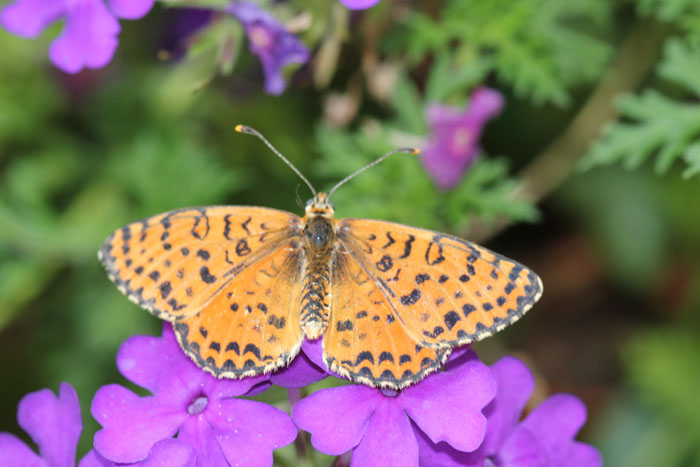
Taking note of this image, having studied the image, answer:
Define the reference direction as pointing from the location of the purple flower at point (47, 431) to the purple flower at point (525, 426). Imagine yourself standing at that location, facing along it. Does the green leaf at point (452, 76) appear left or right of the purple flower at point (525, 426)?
left

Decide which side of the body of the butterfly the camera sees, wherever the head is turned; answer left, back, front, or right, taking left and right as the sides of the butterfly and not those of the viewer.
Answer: back

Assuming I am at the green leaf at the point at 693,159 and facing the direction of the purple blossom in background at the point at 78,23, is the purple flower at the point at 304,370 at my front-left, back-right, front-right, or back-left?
front-left

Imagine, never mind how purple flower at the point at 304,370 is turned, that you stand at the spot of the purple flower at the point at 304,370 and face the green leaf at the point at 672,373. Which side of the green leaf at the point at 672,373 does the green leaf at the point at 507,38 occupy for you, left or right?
left

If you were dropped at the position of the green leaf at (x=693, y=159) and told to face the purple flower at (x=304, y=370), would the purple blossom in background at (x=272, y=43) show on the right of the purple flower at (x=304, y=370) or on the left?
right

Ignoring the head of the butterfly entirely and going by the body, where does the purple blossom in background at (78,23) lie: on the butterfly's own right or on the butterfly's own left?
on the butterfly's own left

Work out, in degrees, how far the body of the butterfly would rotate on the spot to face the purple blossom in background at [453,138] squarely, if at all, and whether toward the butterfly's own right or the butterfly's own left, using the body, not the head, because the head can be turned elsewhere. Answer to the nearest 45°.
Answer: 0° — it already faces it

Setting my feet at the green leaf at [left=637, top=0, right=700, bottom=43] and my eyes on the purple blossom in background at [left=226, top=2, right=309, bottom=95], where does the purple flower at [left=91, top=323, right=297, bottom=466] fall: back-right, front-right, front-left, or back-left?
front-left

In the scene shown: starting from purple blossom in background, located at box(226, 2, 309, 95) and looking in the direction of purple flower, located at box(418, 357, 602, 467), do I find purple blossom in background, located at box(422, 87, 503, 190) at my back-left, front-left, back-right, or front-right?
front-left

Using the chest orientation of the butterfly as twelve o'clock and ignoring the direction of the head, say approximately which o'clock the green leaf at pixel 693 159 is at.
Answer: The green leaf is roughly at 2 o'clock from the butterfly.

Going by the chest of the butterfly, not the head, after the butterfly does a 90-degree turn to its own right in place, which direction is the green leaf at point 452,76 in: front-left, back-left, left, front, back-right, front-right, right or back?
left

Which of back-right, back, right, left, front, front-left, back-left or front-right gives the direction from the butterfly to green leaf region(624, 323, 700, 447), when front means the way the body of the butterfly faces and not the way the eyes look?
front-right
